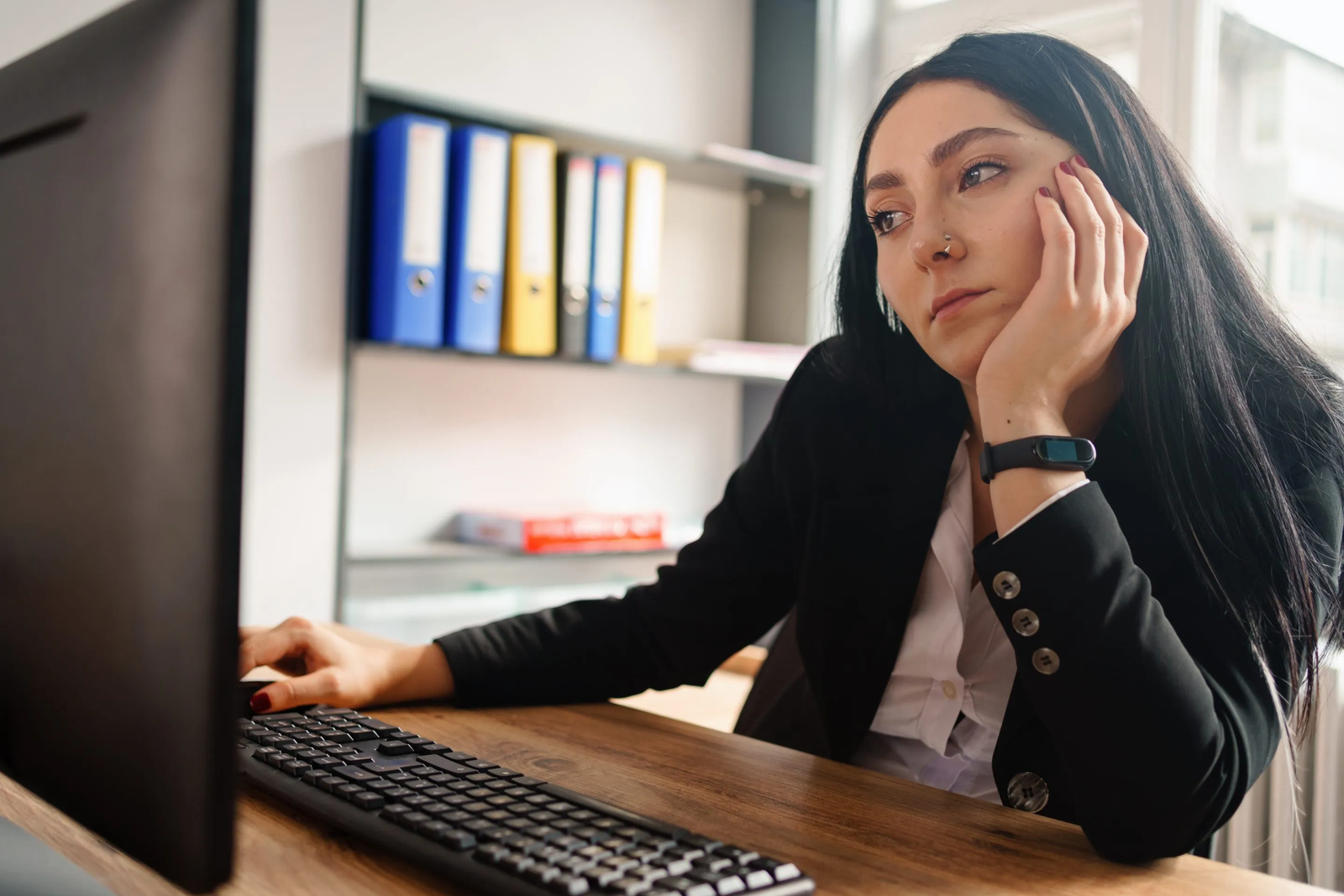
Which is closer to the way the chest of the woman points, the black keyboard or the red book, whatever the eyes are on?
the black keyboard

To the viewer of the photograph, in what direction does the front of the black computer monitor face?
facing away from the viewer and to the right of the viewer

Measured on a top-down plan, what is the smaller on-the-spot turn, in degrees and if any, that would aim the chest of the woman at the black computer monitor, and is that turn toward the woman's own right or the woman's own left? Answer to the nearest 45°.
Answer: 0° — they already face it

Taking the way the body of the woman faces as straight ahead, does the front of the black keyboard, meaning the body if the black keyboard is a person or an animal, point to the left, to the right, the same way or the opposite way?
the opposite way

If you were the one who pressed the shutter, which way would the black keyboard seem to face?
facing away from the viewer and to the right of the viewer
